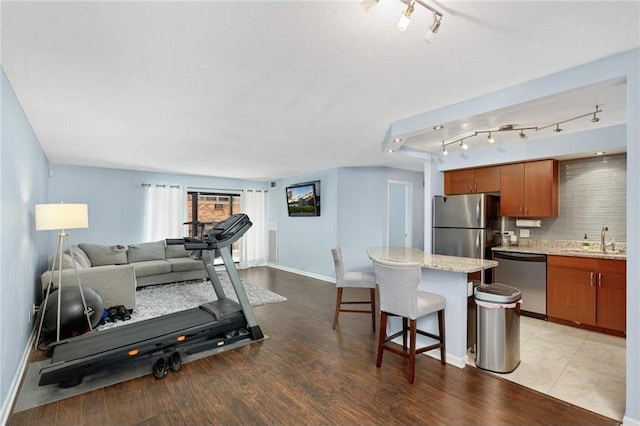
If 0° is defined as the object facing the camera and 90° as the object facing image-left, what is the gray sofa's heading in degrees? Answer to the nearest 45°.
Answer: approximately 315°

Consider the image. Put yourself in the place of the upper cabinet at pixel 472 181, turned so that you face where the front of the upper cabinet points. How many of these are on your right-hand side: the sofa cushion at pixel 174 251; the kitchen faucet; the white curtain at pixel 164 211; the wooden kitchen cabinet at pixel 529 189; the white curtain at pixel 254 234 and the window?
4

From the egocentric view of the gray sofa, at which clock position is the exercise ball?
The exercise ball is roughly at 2 o'clock from the gray sofa.

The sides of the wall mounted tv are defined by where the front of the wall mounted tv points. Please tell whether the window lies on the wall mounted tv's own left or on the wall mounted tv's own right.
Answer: on the wall mounted tv's own right

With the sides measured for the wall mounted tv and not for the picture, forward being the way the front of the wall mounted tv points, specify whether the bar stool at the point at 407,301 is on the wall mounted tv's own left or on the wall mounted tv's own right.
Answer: on the wall mounted tv's own left

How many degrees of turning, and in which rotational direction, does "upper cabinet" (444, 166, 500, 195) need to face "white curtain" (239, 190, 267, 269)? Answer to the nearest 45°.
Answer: approximately 90° to its right

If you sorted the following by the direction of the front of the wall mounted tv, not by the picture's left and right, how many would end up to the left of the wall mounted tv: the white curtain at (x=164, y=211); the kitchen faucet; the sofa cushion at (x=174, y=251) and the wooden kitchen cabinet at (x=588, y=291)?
2

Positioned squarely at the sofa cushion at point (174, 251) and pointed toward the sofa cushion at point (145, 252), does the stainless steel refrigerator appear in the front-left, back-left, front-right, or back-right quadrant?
back-left

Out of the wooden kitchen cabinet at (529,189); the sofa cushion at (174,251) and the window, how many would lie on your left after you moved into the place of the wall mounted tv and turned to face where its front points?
1

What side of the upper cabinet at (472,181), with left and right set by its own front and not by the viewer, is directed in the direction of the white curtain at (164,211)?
right
